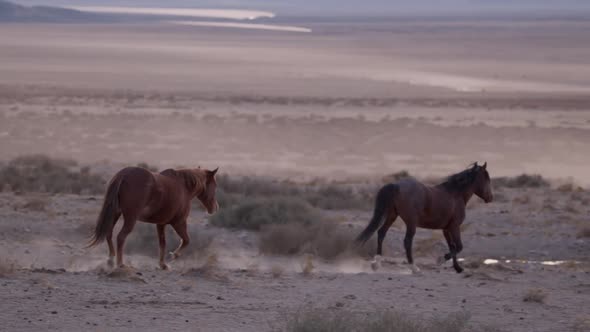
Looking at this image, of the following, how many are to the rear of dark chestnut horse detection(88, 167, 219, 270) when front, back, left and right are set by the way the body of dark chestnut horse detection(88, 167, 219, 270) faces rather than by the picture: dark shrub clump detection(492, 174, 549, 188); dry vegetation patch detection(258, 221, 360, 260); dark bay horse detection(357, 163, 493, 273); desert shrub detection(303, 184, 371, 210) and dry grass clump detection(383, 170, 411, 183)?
0

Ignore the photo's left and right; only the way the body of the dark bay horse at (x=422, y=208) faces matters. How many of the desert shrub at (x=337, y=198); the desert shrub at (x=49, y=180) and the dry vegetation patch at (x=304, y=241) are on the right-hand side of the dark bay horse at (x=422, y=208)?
0

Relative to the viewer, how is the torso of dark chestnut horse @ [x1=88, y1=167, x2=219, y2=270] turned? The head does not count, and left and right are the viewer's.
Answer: facing away from the viewer and to the right of the viewer

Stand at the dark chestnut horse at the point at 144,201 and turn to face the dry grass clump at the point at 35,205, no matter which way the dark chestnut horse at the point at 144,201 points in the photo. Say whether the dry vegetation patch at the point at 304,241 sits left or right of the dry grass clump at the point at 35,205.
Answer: right

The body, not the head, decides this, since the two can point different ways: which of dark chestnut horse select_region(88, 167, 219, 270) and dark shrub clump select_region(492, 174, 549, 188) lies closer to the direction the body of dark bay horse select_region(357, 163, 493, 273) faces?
the dark shrub clump

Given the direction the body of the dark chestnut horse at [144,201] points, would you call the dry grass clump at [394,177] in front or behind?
in front

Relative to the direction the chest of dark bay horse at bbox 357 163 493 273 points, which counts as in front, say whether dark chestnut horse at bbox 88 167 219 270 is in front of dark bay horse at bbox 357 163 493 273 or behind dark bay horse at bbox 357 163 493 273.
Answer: behind

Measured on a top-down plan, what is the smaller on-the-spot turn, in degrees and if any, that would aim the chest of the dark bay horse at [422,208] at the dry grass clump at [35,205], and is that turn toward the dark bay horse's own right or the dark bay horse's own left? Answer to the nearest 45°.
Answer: approximately 135° to the dark bay horse's own left

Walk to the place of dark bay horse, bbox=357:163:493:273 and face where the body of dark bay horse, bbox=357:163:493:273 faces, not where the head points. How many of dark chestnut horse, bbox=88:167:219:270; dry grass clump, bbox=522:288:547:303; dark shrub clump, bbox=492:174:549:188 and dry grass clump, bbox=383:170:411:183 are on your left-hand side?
2

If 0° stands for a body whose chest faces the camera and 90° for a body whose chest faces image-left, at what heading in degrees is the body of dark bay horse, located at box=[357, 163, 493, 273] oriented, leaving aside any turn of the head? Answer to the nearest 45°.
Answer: approximately 270°

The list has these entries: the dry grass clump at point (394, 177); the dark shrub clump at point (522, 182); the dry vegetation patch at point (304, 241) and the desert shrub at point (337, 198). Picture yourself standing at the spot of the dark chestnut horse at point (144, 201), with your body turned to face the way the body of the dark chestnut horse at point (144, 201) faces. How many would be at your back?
0

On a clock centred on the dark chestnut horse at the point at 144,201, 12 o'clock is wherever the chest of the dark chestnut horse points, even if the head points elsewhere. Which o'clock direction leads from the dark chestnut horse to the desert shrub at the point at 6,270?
The desert shrub is roughly at 7 o'clock from the dark chestnut horse.

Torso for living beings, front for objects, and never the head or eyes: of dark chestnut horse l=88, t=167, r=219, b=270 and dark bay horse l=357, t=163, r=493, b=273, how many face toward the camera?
0

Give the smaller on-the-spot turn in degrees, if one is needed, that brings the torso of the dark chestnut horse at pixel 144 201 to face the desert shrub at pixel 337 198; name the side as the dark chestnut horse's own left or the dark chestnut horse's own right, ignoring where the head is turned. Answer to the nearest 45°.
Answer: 0° — it already faces it

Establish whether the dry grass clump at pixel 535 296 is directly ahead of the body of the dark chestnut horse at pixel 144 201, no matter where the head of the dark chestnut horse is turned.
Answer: no

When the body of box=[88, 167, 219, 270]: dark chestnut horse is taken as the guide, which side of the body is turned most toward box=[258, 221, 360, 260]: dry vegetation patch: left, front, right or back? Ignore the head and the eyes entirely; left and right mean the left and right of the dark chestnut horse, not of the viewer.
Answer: front
